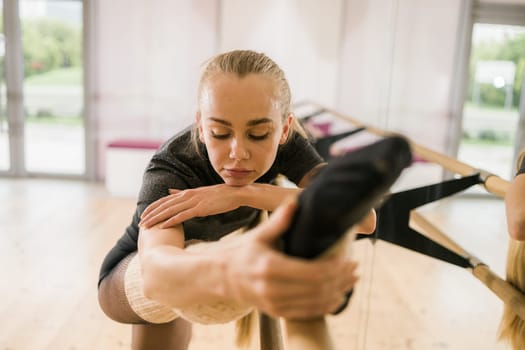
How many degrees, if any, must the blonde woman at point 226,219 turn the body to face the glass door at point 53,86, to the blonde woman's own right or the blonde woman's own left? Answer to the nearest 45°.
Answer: approximately 180°

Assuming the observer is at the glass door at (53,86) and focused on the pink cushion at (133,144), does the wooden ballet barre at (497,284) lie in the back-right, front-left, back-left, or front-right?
front-right

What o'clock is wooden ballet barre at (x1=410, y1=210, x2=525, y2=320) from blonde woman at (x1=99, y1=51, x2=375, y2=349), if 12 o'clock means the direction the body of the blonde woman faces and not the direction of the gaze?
The wooden ballet barre is roughly at 8 o'clock from the blonde woman.

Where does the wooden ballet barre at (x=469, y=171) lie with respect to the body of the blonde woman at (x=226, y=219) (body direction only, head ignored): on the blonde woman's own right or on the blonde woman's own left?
on the blonde woman's own left

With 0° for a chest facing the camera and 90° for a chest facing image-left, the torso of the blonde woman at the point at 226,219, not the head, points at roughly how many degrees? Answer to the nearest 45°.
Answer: approximately 0°

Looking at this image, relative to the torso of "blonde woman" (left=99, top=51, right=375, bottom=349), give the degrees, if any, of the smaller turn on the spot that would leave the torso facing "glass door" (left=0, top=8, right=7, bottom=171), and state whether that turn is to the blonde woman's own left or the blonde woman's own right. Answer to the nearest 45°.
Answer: approximately 135° to the blonde woman's own right

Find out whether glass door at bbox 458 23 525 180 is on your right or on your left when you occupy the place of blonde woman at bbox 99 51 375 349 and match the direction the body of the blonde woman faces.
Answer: on your left
